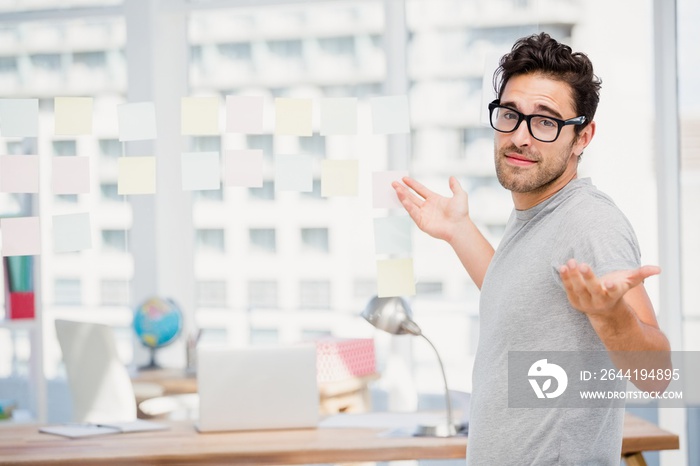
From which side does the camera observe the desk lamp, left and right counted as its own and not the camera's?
left

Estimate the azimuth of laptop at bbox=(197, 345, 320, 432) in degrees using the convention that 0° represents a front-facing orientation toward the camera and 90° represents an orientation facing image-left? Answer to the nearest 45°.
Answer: approximately 180°

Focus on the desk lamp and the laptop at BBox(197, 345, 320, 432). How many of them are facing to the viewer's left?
1

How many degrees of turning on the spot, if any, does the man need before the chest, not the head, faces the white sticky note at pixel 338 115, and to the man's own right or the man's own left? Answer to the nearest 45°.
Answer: approximately 90° to the man's own right

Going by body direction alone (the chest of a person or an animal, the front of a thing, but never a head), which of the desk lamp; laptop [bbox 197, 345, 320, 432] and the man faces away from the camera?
the laptop

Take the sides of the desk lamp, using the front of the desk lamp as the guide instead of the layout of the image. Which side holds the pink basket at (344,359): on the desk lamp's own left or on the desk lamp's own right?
on the desk lamp's own right
